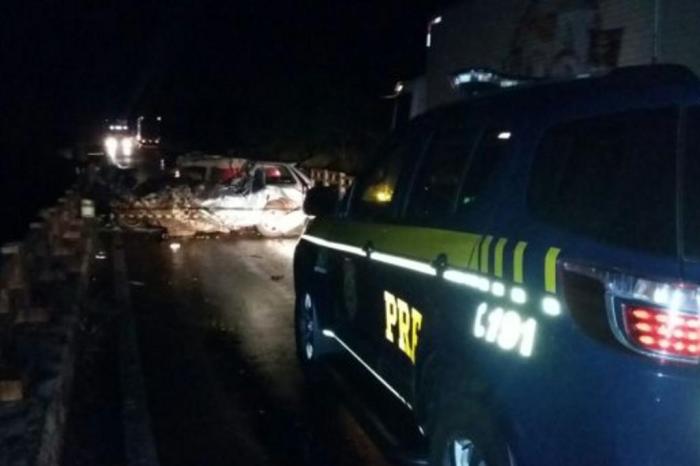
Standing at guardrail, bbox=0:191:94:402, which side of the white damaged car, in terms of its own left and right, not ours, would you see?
left

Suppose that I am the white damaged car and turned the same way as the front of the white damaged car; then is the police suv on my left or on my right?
on my left

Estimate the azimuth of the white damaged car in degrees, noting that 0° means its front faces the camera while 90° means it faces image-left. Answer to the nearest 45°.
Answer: approximately 90°

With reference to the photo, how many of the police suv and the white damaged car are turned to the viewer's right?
0

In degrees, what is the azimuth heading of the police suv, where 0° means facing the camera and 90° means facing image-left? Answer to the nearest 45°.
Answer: approximately 135°

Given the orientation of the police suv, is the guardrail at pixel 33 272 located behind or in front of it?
in front
